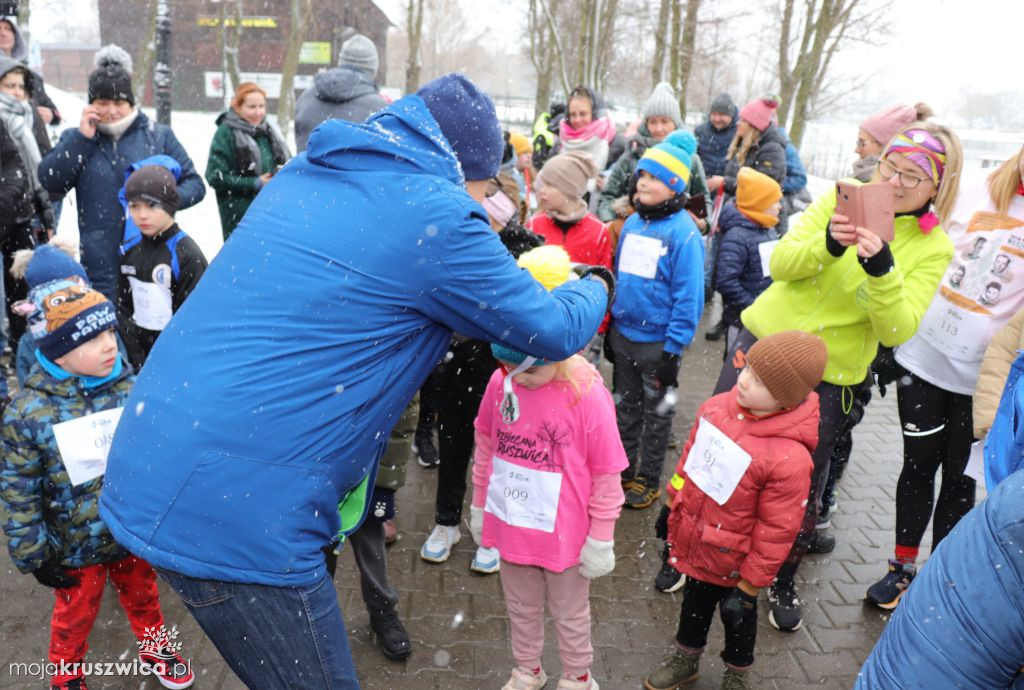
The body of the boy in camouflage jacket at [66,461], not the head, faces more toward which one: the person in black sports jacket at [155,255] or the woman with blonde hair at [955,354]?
the woman with blonde hair

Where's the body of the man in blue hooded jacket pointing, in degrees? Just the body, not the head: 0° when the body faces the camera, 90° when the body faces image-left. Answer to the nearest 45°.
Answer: approximately 225°

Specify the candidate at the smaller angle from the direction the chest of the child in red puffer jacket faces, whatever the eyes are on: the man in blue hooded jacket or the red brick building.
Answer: the man in blue hooded jacket

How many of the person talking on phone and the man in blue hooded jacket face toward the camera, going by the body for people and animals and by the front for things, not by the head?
1

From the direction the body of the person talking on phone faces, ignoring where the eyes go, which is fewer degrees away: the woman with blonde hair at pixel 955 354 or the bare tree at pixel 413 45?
the woman with blonde hair

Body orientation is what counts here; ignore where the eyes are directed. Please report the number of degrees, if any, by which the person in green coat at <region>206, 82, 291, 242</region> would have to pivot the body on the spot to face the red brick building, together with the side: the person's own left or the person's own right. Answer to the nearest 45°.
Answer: approximately 135° to the person's own left

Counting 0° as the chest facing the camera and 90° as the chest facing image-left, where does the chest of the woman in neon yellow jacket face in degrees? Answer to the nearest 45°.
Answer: approximately 45°

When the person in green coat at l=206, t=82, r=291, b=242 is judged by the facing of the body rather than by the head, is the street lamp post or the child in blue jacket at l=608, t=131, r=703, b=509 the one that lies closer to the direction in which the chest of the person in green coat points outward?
the child in blue jacket

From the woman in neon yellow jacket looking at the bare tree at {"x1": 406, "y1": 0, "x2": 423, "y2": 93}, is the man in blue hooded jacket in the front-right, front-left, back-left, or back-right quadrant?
back-left
